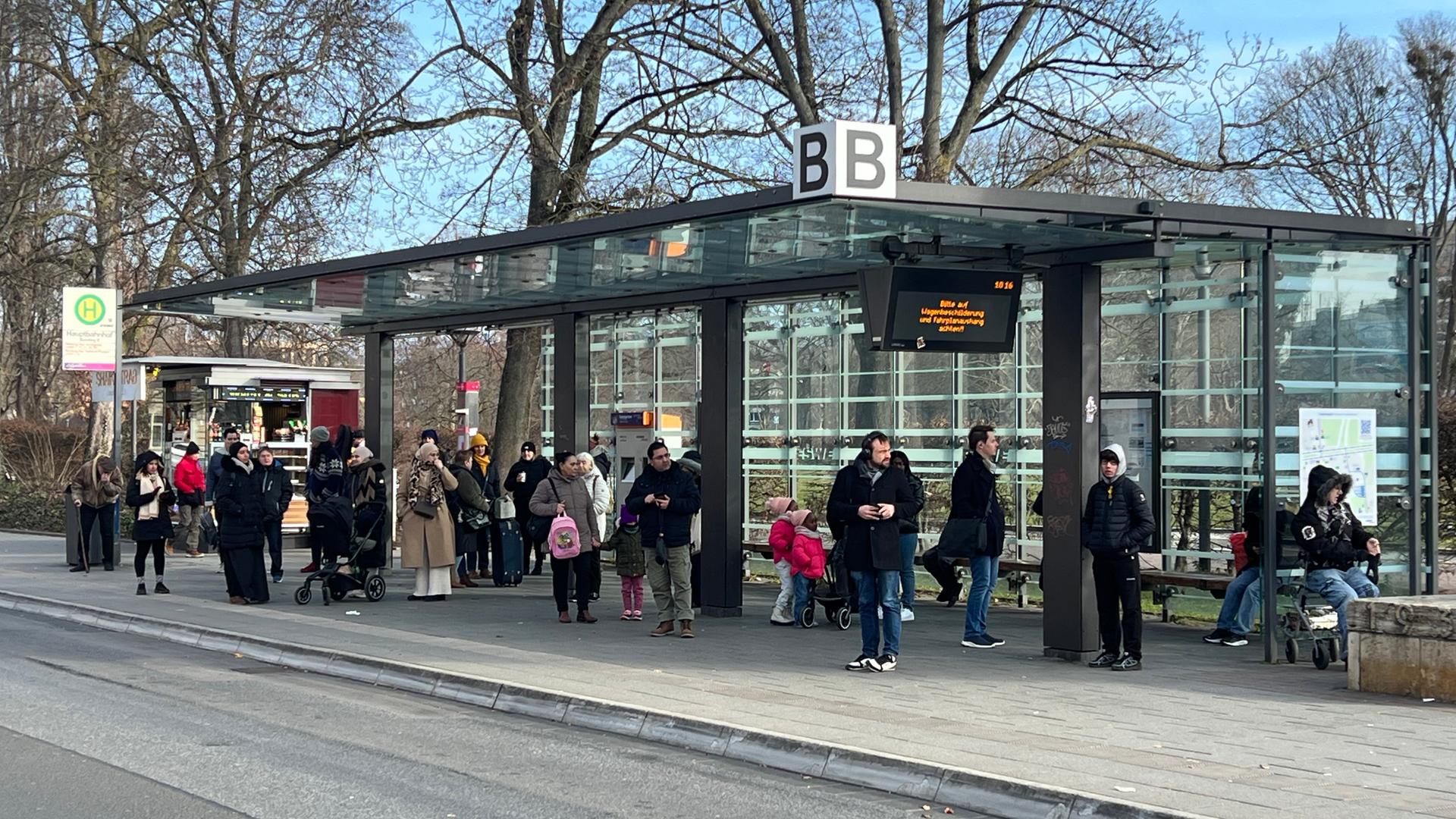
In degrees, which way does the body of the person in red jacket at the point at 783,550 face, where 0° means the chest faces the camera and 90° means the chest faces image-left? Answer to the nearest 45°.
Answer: approximately 270°

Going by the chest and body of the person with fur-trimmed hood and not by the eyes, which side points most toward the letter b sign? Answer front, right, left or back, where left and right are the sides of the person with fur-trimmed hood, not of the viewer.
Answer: right

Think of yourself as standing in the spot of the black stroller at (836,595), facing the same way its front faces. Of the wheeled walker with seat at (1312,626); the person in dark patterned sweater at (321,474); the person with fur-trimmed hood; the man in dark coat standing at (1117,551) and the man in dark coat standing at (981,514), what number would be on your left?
4

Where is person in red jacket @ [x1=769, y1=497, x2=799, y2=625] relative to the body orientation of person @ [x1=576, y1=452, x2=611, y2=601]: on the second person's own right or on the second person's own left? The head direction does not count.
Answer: on the second person's own left

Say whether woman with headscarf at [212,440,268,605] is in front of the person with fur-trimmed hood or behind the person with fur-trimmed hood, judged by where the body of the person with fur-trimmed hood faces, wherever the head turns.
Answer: behind
